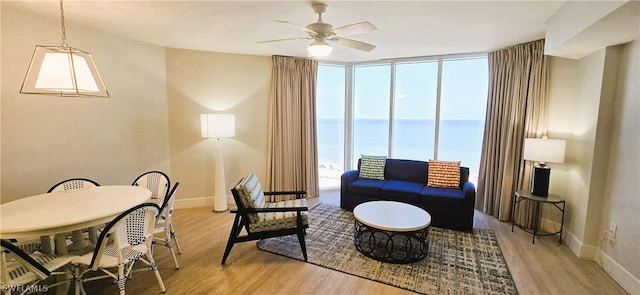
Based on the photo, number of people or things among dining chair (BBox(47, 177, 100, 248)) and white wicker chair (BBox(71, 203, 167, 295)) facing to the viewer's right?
0

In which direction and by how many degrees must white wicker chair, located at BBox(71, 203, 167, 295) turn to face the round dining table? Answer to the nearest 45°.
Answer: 0° — it already faces it

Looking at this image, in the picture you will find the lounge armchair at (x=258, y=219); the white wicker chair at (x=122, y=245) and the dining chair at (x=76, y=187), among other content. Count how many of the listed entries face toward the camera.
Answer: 1

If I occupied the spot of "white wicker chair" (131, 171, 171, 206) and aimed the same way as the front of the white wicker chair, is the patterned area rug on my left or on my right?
on my left

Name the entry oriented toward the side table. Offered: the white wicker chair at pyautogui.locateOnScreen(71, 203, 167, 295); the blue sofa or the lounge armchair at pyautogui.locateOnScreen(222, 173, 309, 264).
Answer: the lounge armchair

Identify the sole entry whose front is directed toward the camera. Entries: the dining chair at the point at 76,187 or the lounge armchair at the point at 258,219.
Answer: the dining chair at the point at 76,187

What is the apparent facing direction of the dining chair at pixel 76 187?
toward the camera

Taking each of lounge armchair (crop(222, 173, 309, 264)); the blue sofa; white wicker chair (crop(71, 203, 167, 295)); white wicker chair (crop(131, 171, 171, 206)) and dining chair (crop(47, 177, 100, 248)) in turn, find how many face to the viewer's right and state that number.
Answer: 1

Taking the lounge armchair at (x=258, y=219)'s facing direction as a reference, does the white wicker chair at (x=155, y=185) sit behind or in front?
behind

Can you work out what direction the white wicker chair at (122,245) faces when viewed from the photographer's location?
facing away from the viewer and to the left of the viewer

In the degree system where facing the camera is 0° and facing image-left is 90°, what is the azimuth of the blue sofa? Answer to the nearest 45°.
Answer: approximately 45°

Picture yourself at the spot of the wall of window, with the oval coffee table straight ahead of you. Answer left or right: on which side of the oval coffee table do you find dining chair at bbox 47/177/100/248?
right

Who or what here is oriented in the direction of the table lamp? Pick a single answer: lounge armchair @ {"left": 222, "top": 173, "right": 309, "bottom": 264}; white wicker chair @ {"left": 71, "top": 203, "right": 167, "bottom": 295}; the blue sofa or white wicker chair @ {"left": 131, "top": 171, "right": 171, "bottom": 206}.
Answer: the lounge armchair

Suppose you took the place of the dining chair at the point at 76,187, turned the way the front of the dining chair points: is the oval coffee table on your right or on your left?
on your left

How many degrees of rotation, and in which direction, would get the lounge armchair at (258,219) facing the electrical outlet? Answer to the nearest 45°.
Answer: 0° — it already faces it

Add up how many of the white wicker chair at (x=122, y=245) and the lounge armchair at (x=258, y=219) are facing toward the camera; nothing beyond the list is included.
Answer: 0

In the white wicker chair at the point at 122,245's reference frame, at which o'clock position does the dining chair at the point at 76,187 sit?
The dining chair is roughly at 1 o'clock from the white wicker chair.

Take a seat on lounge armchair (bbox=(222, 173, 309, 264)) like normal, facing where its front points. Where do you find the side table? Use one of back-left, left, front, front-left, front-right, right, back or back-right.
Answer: front

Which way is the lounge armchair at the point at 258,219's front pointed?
to the viewer's right
